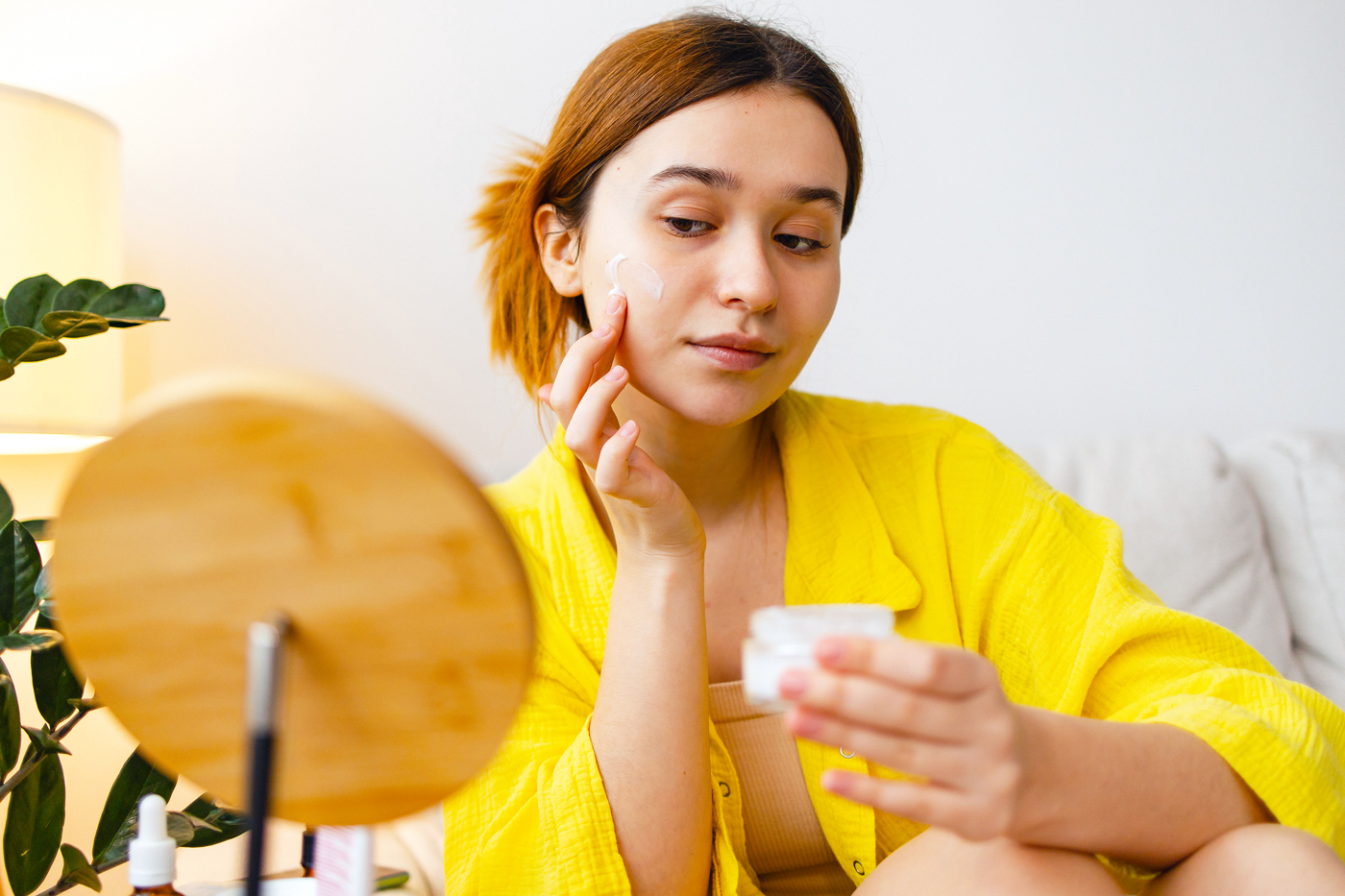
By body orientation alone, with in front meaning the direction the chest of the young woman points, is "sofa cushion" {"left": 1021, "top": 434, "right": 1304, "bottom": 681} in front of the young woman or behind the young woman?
behind

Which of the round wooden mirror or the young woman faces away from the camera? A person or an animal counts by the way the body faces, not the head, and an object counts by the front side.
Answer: the round wooden mirror

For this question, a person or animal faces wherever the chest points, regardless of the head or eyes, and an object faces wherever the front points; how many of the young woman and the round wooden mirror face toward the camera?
1

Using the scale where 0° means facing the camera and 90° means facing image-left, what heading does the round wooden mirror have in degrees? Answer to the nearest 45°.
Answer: approximately 180°

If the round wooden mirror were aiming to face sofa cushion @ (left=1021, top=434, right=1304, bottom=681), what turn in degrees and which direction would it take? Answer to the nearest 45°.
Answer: approximately 45° to its right

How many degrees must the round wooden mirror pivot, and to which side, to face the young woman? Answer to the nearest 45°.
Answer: approximately 45° to its right

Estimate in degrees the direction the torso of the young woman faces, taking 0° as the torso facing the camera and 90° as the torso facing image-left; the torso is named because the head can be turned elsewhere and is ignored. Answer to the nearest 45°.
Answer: approximately 0°
